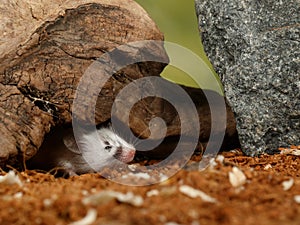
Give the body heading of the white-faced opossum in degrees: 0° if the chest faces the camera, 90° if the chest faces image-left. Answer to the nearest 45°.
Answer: approximately 270°

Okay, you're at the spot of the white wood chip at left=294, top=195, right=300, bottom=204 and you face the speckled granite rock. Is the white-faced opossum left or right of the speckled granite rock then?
left
